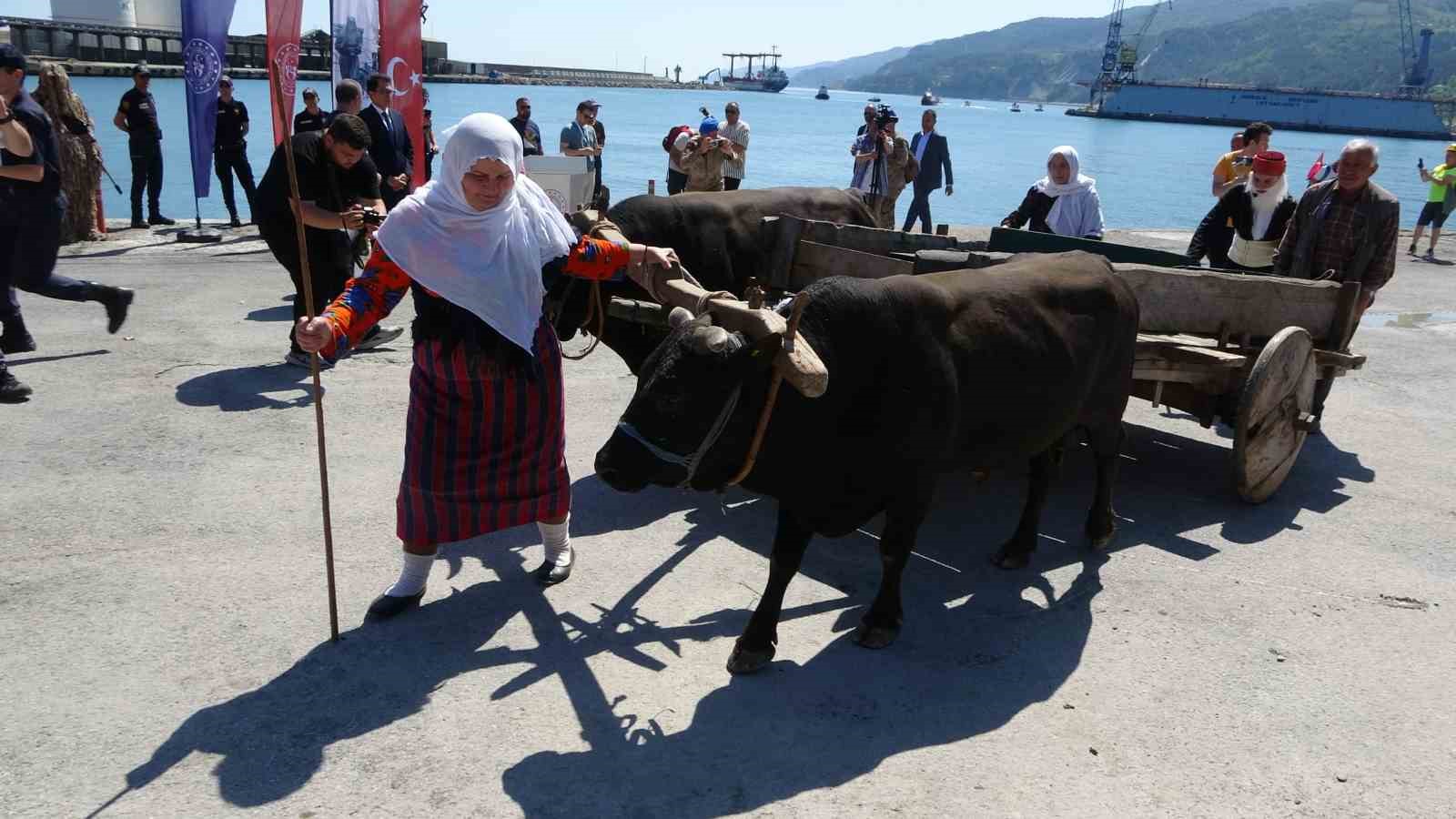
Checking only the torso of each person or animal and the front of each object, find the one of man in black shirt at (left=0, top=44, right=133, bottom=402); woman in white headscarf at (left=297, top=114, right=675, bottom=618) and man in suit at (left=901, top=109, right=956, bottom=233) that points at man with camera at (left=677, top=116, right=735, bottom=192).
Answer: the man in suit

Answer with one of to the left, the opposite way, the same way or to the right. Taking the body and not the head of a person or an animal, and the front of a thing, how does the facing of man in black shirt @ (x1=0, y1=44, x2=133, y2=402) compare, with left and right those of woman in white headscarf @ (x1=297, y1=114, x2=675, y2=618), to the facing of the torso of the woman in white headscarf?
to the right

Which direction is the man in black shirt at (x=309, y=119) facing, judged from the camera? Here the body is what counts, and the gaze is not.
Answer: toward the camera

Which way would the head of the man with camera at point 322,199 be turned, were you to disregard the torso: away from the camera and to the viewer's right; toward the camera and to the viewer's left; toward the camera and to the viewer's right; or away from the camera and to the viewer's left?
toward the camera and to the viewer's right

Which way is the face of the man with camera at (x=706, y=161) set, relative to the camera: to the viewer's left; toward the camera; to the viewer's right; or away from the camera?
toward the camera

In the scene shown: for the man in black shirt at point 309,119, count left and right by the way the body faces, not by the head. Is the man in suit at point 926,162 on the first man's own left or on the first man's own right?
on the first man's own left

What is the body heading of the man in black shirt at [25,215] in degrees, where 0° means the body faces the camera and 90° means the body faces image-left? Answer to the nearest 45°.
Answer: approximately 90°

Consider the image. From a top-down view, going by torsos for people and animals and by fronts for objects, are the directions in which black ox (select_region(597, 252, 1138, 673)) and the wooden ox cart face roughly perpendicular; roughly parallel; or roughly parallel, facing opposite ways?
roughly parallel

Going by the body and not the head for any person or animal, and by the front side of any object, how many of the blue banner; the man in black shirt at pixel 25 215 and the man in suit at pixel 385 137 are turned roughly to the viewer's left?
1

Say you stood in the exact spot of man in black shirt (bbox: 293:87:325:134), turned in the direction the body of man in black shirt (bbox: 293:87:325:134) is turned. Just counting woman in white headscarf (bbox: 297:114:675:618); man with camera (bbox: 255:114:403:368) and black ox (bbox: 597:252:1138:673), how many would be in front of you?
3

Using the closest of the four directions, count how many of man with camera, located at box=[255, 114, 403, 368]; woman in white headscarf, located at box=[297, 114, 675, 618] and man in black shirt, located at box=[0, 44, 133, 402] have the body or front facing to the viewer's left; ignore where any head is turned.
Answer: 1

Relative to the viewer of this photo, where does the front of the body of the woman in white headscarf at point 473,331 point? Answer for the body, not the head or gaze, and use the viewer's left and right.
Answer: facing the viewer

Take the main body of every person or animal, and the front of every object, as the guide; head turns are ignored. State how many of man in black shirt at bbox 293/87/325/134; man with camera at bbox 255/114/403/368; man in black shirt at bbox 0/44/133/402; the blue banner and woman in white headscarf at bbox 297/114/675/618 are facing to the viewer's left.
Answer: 1

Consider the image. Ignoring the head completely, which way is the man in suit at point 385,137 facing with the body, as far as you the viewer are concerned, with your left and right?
facing the viewer and to the right of the viewer

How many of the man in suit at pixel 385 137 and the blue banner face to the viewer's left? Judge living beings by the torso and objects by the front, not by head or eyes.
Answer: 0
